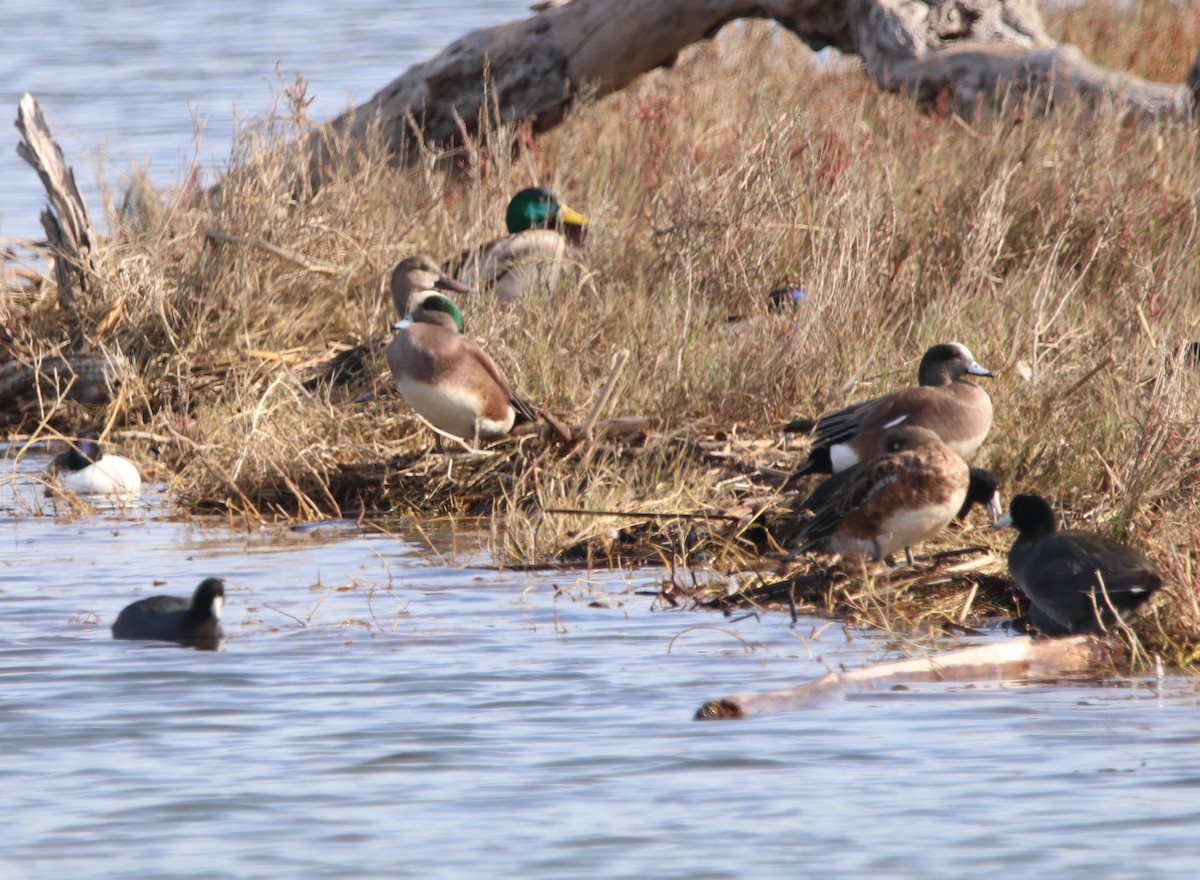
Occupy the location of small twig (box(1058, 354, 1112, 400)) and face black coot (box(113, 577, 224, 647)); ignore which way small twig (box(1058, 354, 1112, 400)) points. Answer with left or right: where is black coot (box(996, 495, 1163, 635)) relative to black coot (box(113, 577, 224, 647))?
left

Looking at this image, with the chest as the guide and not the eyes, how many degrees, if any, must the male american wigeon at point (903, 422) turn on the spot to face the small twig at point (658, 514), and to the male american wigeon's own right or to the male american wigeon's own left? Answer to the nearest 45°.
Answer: approximately 180°

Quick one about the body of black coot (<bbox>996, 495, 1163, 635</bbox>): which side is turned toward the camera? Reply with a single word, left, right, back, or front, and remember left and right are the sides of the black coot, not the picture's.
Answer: left

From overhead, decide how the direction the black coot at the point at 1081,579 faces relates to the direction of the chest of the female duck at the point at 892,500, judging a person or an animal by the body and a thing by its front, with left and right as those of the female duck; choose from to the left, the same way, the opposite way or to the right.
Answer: the opposite way

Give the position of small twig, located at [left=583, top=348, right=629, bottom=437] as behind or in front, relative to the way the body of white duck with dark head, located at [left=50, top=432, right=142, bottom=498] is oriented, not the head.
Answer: behind

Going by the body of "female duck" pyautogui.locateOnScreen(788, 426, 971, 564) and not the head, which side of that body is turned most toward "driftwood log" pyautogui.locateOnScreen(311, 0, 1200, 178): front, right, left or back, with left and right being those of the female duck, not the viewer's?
left

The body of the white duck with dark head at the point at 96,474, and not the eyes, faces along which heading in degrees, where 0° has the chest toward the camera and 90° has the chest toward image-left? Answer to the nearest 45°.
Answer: approximately 90°

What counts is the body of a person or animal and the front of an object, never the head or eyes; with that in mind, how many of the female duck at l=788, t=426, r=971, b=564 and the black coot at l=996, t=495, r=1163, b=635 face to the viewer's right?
1

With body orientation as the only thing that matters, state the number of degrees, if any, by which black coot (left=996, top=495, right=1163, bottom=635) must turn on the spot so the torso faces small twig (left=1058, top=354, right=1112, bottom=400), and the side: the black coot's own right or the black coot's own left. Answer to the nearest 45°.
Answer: approximately 90° to the black coot's own right

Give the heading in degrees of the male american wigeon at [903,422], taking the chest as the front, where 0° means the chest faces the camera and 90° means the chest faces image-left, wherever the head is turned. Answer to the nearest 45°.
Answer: approximately 270°

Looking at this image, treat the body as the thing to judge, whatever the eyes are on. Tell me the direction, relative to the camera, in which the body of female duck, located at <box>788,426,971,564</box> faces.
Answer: to the viewer's right

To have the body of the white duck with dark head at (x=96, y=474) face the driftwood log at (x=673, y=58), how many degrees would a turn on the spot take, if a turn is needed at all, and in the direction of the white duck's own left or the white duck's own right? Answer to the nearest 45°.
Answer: approximately 135° to the white duck's own right

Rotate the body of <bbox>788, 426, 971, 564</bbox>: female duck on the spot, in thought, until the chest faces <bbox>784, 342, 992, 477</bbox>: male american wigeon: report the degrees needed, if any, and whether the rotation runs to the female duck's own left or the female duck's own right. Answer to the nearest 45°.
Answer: approximately 90° to the female duck's own left

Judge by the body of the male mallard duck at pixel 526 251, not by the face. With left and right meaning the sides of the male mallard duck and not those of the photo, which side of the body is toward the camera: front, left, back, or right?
right
